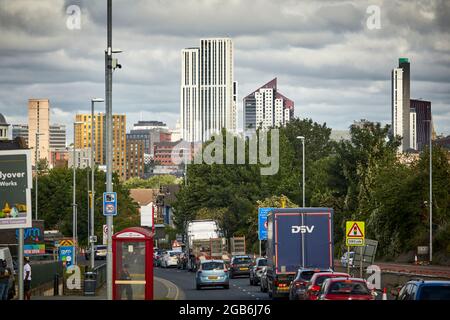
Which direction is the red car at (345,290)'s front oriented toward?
away from the camera

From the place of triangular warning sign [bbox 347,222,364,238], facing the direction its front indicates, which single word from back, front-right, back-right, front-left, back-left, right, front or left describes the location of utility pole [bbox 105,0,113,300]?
front-right

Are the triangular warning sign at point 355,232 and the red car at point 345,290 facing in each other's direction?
yes

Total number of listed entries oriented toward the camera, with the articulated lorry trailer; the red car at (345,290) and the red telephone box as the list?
1

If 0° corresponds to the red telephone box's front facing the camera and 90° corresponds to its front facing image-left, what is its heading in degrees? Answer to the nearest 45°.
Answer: approximately 0°

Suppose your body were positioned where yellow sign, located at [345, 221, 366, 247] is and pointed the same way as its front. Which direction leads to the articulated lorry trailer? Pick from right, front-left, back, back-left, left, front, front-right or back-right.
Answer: front-right

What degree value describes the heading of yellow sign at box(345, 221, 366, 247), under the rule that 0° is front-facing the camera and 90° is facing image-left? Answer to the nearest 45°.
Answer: approximately 0°

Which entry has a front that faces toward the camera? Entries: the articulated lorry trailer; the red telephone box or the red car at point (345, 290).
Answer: the red telephone box

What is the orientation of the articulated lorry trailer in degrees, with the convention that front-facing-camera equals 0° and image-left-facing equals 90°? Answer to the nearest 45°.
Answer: approximately 180°

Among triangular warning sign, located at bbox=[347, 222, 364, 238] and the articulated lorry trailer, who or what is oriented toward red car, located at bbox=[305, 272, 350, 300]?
the triangular warning sign

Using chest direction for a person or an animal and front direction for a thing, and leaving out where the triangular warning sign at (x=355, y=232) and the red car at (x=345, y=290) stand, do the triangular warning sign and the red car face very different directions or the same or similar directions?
very different directions

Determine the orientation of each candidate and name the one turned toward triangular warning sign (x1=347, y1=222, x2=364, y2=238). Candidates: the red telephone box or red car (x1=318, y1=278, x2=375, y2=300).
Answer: the red car
